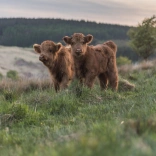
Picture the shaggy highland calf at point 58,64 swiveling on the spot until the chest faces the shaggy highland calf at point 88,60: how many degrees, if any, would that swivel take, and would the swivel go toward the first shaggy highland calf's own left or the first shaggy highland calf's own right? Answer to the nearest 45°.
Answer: approximately 90° to the first shaggy highland calf's own left

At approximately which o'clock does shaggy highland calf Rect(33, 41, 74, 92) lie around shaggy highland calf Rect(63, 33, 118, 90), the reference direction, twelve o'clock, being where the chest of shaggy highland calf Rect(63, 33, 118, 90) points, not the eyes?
shaggy highland calf Rect(33, 41, 74, 92) is roughly at 3 o'clock from shaggy highland calf Rect(63, 33, 118, 90).

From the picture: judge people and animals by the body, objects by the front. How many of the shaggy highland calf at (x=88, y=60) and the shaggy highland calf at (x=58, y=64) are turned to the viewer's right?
0

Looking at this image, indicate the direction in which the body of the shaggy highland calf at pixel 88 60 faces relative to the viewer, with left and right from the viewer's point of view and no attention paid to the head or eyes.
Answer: facing the viewer and to the left of the viewer
